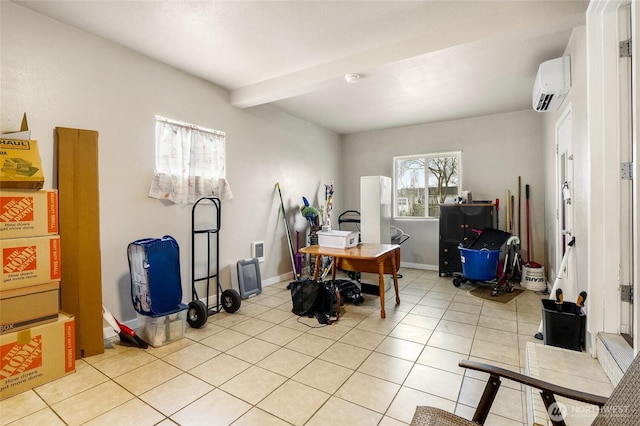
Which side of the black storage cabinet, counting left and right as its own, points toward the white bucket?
left

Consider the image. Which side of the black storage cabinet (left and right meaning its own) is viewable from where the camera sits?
front

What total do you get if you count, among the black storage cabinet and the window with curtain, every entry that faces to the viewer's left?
0

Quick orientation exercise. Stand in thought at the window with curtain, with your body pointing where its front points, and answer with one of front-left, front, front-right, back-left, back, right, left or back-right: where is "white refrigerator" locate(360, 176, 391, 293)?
front-left

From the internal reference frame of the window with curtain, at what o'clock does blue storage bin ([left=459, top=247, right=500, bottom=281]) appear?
The blue storage bin is roughly at 11 o'clock from the window with curtain.

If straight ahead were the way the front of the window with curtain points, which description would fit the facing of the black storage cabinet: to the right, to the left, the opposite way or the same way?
to the right

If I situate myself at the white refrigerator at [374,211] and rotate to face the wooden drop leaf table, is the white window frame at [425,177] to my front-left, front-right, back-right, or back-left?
back-left

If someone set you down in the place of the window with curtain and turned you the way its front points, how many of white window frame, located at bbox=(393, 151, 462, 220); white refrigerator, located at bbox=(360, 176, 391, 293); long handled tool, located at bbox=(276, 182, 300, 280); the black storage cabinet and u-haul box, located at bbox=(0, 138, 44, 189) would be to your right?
1

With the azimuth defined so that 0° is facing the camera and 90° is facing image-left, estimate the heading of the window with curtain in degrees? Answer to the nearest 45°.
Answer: approximately 315°

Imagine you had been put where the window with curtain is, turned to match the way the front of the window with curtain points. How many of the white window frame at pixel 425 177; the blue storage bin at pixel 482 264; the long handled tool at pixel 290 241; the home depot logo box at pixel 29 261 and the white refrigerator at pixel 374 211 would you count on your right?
1

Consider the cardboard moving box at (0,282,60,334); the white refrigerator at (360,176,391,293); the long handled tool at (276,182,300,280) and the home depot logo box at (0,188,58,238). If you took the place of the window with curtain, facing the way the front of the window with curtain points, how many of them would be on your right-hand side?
2

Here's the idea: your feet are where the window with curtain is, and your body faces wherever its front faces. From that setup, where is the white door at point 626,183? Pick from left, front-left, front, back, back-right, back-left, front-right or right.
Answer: front

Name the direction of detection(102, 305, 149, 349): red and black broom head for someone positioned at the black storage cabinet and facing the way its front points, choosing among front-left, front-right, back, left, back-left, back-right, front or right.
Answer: front-right

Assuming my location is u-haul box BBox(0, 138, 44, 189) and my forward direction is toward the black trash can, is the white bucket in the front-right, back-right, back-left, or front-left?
front-left

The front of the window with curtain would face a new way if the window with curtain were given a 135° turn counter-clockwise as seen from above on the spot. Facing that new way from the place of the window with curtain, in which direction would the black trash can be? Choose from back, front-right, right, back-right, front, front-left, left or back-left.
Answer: back-right

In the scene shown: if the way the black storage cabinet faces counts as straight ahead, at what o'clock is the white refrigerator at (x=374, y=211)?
The white refrigerator is roughly at 2 o'clock from the black storage cabinet.

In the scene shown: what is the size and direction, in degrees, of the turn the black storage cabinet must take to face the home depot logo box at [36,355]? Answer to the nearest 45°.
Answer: approximately 45° to its right
